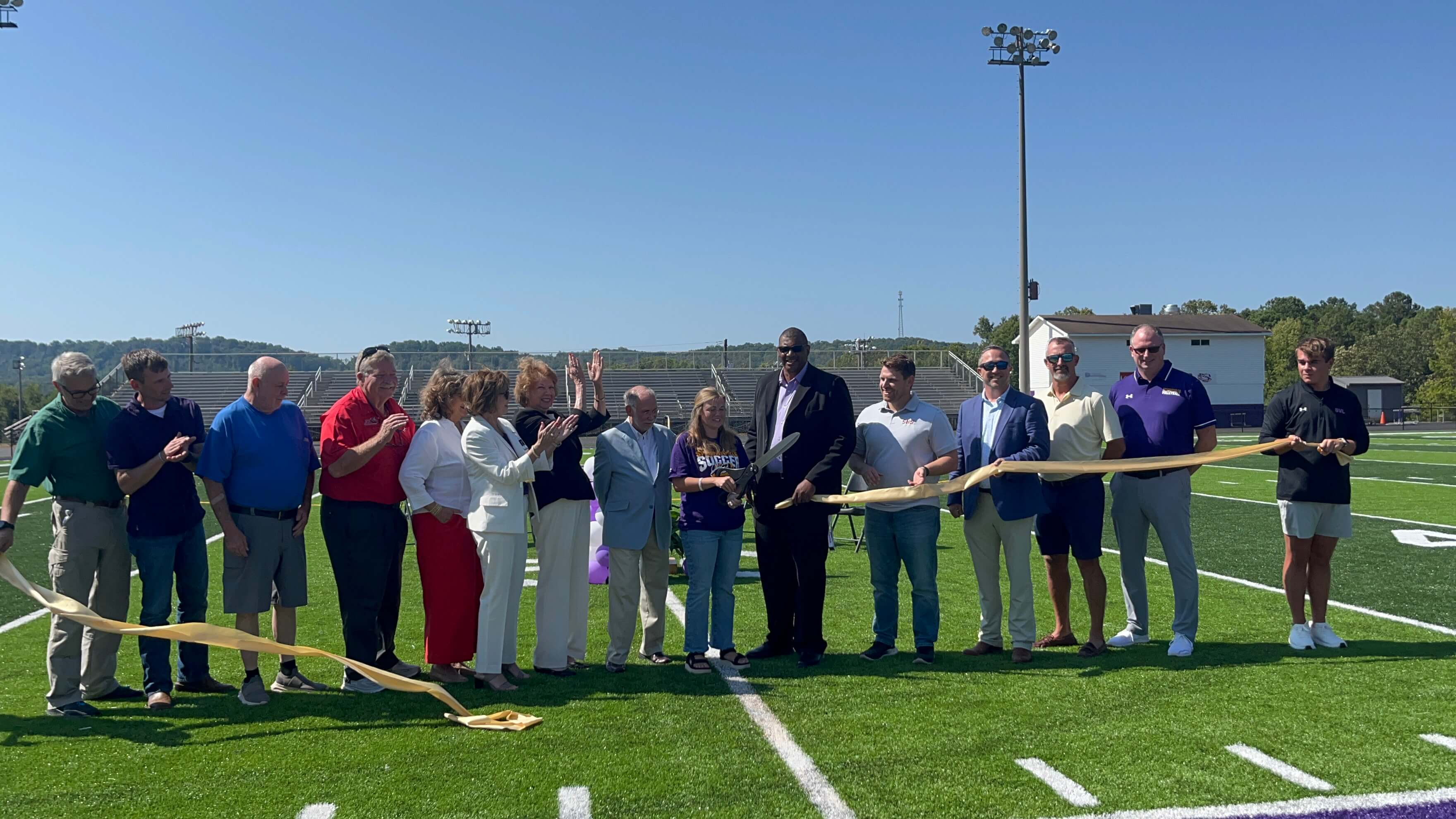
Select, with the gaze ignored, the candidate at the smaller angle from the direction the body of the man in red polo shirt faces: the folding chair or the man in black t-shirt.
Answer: the man in black t-shirt

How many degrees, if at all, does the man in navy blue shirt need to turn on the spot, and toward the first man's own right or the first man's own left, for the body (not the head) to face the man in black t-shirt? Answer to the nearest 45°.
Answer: approximately 45° to the first man's own left

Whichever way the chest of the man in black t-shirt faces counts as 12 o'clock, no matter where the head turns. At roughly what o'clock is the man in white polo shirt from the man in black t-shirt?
The man in white polo shirt is roughly at 2 o'clock from the man in black t-shirt.

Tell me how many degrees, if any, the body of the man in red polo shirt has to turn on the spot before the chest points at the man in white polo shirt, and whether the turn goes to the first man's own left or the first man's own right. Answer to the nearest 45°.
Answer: approximately 45° to the first man's own left

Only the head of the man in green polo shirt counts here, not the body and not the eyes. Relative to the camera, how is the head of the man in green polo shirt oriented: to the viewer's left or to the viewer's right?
to the viewer's right

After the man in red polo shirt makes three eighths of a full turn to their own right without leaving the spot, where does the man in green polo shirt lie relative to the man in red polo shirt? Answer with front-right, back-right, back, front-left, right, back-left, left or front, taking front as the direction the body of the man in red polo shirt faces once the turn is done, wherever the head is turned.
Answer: front
